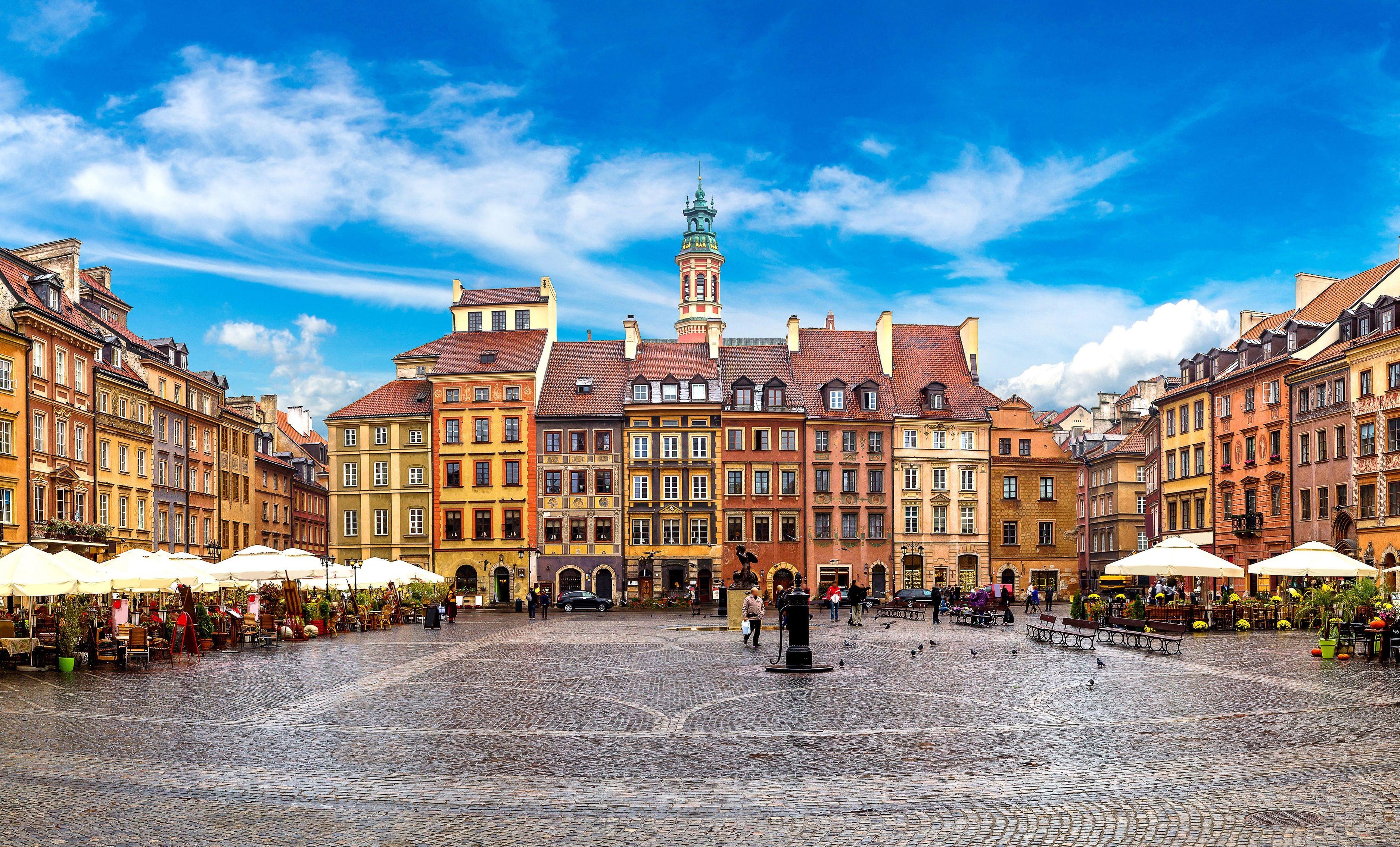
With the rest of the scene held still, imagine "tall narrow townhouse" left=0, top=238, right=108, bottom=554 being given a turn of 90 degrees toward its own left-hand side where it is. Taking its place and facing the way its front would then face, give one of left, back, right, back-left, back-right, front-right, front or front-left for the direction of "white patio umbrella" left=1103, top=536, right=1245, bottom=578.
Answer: right

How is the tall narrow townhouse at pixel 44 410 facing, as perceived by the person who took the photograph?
facing the viewer and to the right of the viewer

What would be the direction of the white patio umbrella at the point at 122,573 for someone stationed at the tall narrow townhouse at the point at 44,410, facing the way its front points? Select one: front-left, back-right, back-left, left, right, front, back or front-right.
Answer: front-right

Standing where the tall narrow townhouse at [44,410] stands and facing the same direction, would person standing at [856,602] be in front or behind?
in front

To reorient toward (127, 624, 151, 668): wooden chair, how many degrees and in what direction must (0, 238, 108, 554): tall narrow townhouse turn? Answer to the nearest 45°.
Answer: approximately 45° to its right

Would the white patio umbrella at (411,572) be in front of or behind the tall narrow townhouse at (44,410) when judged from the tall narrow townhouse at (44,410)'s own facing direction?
in front

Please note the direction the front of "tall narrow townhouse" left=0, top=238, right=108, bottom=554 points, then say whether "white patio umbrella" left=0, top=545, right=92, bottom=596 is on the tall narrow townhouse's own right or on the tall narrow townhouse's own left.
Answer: on the tall narrow townhouse's own right
